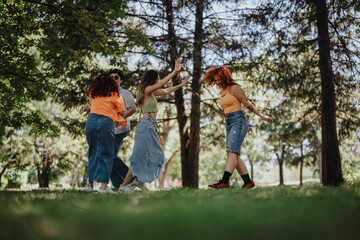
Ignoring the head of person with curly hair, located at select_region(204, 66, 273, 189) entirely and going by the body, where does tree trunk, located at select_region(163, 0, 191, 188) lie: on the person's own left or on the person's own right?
on the person's own right

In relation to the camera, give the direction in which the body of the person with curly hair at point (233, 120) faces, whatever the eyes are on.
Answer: to the viewer's left

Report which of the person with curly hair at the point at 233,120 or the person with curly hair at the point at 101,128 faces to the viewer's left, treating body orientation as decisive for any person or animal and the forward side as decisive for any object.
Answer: the person with curly hair at the point at 233,120

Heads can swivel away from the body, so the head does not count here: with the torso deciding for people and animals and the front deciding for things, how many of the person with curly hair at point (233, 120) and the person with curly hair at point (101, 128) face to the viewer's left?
1

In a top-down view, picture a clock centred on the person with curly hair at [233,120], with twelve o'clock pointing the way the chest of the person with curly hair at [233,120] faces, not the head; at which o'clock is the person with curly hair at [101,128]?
the person with curly hair at [101,128] is roughly at 11 o'clock from the person with curly hair at [233,120].

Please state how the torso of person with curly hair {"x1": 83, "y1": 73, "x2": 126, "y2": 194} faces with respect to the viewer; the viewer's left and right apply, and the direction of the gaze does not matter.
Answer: facing away from the viewer and to the right of the viewer

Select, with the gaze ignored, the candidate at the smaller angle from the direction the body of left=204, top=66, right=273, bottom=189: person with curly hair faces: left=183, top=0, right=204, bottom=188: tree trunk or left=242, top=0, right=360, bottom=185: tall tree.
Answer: the tree trunk
